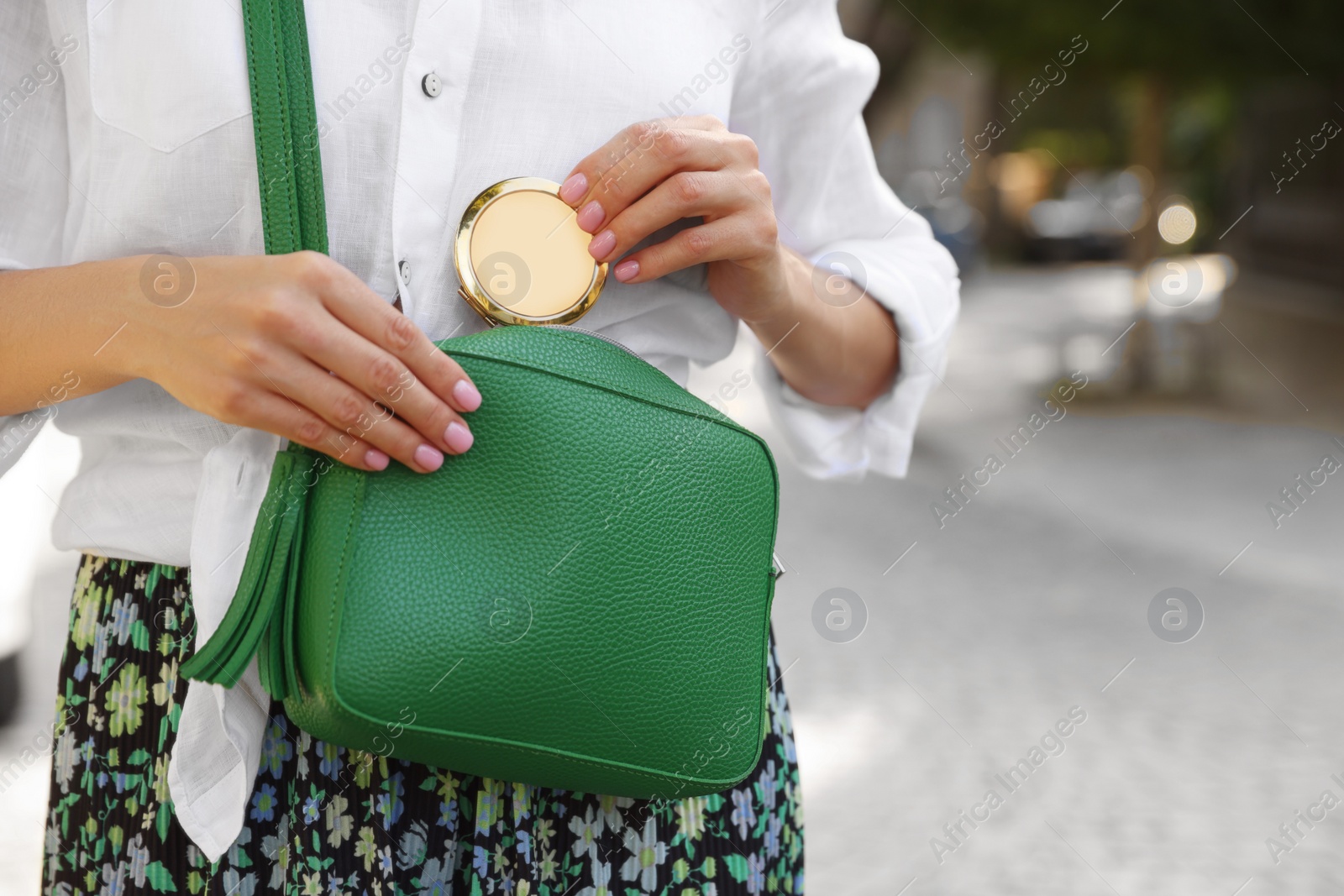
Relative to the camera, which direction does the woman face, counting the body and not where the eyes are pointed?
toward the camera

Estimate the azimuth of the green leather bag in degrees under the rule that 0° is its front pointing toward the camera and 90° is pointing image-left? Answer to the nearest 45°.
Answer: approximately 0°
